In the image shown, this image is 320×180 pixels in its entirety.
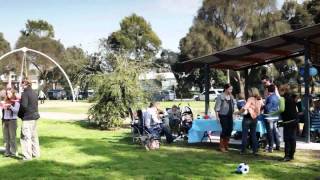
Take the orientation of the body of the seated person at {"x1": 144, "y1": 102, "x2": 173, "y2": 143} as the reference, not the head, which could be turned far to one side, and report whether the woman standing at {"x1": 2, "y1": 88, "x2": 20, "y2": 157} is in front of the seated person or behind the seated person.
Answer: behind

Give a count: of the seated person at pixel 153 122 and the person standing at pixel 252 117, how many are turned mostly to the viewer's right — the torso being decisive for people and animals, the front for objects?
1

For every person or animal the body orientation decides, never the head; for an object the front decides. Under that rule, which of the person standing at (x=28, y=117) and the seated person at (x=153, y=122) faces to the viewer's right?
the seated person

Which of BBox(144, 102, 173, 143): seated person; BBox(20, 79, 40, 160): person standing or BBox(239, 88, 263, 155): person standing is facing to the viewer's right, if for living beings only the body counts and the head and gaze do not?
the seated person

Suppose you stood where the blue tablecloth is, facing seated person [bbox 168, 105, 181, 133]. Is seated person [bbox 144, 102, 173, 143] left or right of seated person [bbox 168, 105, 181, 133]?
left

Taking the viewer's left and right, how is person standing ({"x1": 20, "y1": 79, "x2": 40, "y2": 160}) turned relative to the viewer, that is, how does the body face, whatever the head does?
facing away from the viewer and to the left of the viewer

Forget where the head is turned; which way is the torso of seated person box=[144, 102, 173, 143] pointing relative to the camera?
to the viewer's right
